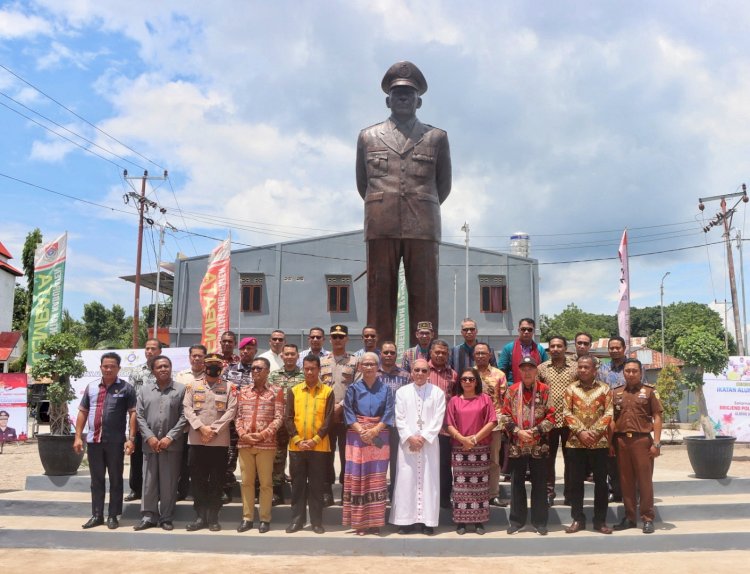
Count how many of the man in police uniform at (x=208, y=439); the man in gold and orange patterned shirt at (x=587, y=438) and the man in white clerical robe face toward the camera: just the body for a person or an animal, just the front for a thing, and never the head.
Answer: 3

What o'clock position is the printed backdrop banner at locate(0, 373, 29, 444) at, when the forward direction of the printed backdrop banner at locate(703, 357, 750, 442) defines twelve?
the printed backdrop banner at locate(0, 373, 29, 444) is roughly at 2 o'clock from the printed backdrop banner at locate(703, 357, 750, 442).

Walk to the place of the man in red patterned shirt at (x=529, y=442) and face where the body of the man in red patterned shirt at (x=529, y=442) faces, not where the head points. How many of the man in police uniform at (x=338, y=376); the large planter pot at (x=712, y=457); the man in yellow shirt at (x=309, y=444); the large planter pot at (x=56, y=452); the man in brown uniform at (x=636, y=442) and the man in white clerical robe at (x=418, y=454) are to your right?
4

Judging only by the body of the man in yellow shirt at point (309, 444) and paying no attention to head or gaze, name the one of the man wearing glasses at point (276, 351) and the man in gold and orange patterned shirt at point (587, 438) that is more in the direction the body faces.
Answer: the man in gold and orange patterned shirt

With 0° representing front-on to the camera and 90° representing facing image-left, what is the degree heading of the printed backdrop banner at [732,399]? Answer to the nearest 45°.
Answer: approximately 0°

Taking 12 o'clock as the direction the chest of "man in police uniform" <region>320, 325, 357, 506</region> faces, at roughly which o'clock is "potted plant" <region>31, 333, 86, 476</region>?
The potted plant is roughly at 4 o'clock from the man in police uniform.

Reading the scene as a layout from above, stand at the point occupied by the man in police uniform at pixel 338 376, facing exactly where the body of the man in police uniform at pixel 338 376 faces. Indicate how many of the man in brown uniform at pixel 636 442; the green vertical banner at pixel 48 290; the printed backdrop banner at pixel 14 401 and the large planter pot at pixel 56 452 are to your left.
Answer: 1

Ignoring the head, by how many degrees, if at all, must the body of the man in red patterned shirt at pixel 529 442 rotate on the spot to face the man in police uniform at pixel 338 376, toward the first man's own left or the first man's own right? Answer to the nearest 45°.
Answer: approximately 90° to the first man's own right

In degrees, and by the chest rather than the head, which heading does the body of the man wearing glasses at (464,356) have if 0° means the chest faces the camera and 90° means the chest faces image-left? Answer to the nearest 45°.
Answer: approximately 0°

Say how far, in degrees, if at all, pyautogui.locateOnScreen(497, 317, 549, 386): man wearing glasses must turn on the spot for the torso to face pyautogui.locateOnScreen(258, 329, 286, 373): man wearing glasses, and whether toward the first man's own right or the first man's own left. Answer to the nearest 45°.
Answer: approximately 90° to the first man's own right
